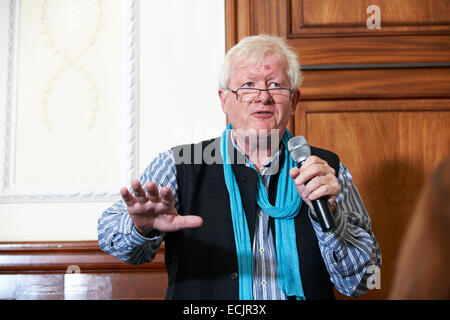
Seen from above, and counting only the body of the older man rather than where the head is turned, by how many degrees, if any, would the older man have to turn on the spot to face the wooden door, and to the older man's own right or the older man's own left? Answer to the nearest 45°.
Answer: approximately 135° to the older man's own left

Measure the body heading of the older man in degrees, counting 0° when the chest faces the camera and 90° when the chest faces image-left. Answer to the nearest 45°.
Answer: approximately 0°
